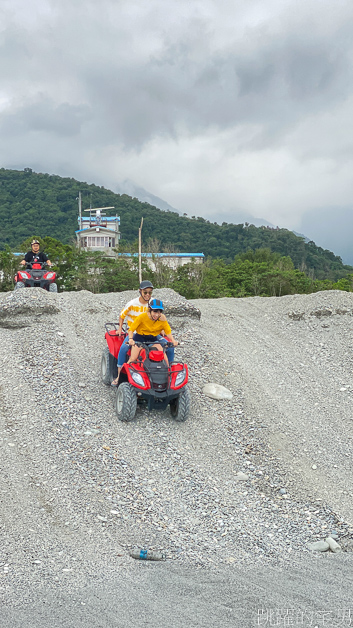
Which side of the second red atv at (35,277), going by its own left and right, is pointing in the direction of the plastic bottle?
front

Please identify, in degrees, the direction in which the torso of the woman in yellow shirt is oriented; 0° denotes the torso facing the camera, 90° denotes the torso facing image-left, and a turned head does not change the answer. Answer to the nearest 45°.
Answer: approximately 315°

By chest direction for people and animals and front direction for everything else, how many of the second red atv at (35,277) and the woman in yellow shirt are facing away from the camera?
0

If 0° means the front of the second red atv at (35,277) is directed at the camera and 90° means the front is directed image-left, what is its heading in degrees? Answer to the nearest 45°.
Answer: approximately 0°

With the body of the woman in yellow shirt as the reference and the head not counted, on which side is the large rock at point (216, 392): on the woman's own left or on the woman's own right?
on the woman's own left

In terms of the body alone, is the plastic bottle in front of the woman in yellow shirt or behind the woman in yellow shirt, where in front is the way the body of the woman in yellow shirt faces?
in front
